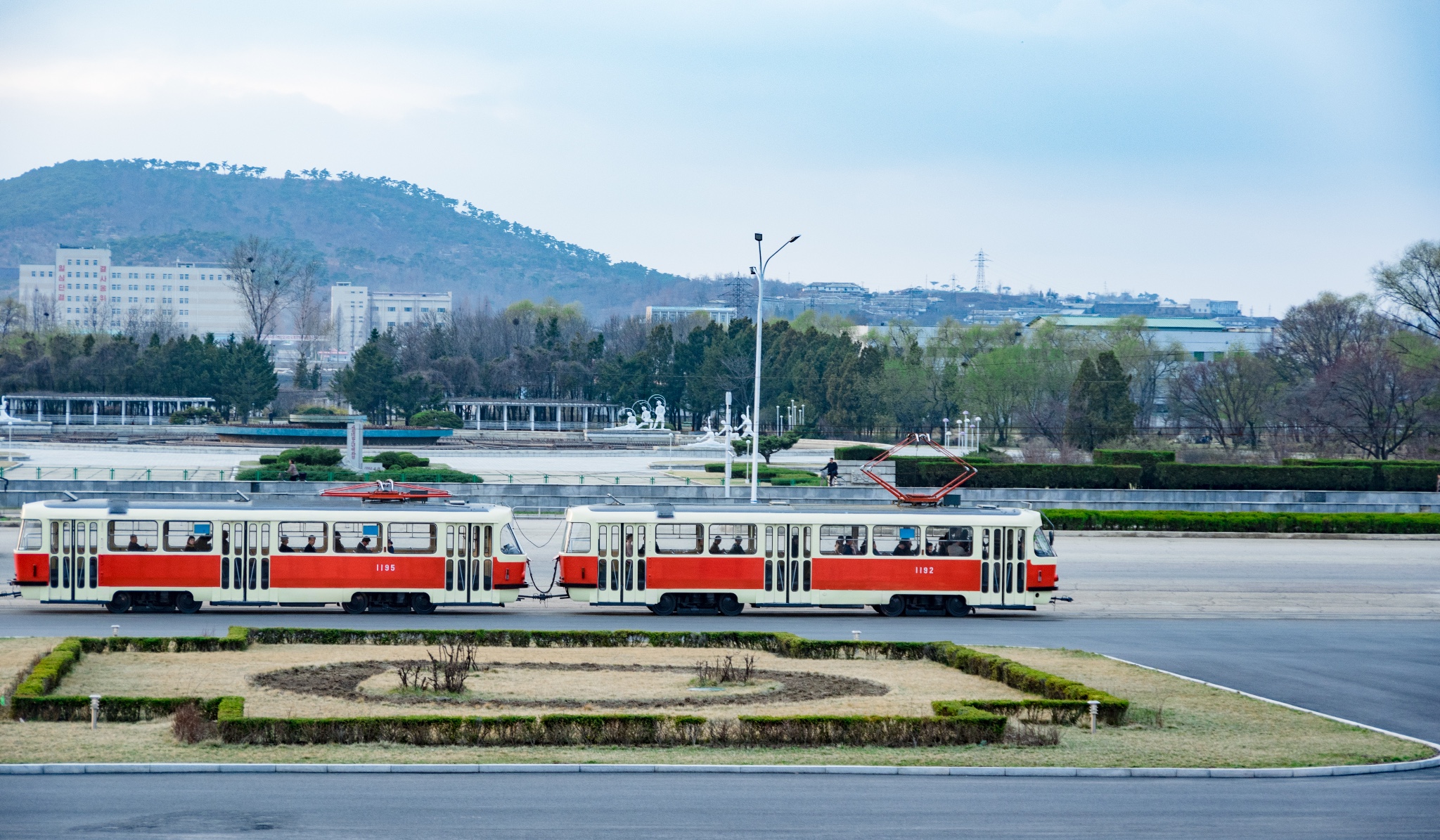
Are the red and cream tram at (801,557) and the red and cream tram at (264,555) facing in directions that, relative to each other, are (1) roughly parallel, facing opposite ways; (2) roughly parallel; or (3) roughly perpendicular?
roughly parallel

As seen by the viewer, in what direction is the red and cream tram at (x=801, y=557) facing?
to the viewer's right

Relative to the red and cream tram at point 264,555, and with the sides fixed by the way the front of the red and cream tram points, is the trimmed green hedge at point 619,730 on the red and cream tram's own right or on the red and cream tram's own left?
on the red and cream tram's own right

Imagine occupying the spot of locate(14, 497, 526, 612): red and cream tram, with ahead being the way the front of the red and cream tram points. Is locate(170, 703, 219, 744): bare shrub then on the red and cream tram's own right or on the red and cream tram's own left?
on the red and cream tram's own right

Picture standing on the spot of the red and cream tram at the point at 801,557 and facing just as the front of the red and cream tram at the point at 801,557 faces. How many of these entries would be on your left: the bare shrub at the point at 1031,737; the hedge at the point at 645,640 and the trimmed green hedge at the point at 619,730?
0

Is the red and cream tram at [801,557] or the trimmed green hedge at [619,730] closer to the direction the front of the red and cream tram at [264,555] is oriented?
the red and cream tram

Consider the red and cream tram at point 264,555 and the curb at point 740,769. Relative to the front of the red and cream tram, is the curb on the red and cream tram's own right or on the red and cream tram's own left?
on the red and cream tram's own right

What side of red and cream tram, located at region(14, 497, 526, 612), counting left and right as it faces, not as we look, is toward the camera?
right

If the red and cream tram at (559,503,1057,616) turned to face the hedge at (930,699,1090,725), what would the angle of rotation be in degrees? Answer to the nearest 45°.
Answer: approximately 90° to its right

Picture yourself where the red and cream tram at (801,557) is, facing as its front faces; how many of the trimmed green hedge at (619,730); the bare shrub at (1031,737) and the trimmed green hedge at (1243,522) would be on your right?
2

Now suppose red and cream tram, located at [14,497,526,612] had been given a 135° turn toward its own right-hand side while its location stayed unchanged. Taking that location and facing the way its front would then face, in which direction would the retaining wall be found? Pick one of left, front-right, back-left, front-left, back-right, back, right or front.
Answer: back

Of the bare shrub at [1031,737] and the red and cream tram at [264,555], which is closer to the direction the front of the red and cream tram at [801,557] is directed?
the bare shrub
